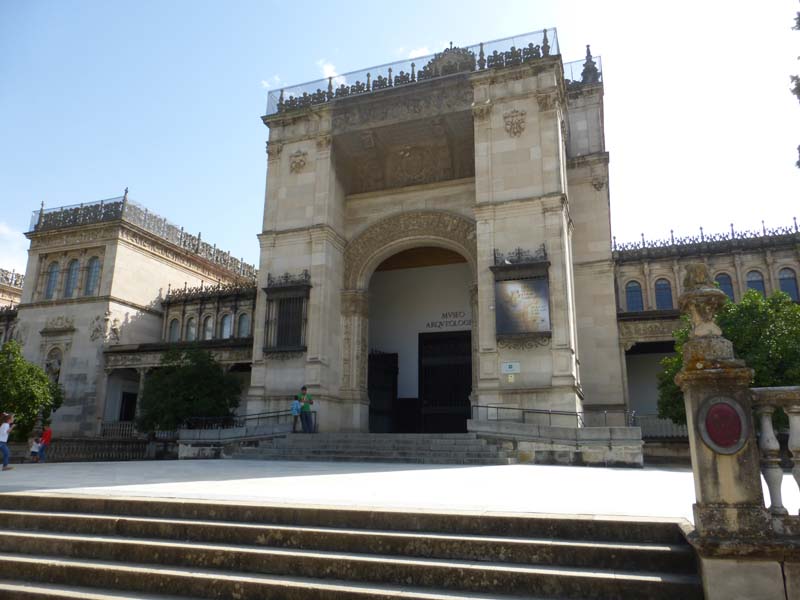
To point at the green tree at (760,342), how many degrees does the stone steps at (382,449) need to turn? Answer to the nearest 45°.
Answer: approximately 90° to its left

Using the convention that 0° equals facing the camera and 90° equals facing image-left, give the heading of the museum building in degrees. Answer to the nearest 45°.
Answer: approximately 45°

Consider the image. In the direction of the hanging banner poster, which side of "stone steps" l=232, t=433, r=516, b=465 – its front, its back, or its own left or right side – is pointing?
left

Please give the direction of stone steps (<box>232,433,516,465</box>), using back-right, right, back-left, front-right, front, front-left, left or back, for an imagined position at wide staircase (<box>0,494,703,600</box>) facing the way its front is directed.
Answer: back

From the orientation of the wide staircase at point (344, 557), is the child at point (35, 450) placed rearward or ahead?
rearward

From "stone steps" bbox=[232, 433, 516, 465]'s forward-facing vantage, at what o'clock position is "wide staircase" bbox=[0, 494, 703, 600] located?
The wide staircase is roughly at 12 o'clock from the stone steps.

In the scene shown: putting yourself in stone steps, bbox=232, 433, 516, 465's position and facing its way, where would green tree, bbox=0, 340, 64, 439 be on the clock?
The green tree is roughly at 4 o'clock from the stone steps.

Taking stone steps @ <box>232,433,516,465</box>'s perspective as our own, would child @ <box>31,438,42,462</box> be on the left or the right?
on its right

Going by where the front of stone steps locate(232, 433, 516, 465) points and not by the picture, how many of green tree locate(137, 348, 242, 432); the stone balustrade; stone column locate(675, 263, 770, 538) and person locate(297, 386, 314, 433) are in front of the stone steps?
2

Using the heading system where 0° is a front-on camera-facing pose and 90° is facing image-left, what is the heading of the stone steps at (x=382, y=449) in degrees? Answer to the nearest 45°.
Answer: approximately 0°

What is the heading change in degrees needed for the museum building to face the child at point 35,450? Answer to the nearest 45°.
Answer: approximately 45° to its right

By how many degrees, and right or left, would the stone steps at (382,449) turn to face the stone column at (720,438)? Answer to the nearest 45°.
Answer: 0° — it already faces it

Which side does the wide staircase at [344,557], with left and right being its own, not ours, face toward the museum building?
back
